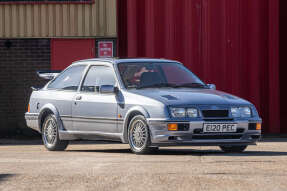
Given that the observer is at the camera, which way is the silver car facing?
facing the viewer and to the right of the viewer

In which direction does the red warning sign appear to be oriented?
toward the camera

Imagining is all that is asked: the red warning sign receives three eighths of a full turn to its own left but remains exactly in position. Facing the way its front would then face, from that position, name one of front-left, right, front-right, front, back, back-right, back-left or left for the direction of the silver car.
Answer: back-right
